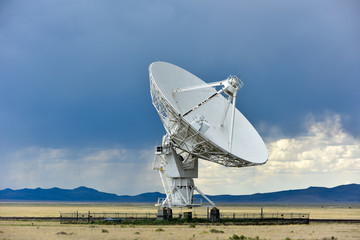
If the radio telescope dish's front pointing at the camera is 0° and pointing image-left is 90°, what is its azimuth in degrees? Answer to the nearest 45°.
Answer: approximately 315°
